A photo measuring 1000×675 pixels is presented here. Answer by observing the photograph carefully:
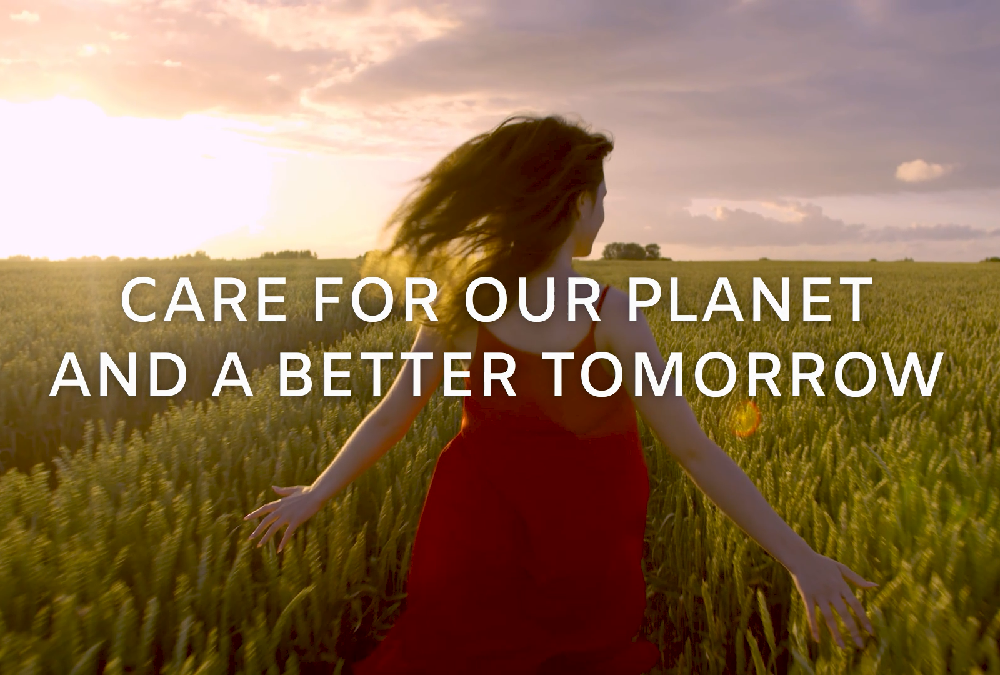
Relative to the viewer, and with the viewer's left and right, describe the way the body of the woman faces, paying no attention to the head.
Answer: facing away from the viewer

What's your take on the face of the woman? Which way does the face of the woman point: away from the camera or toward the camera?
away from the camera
